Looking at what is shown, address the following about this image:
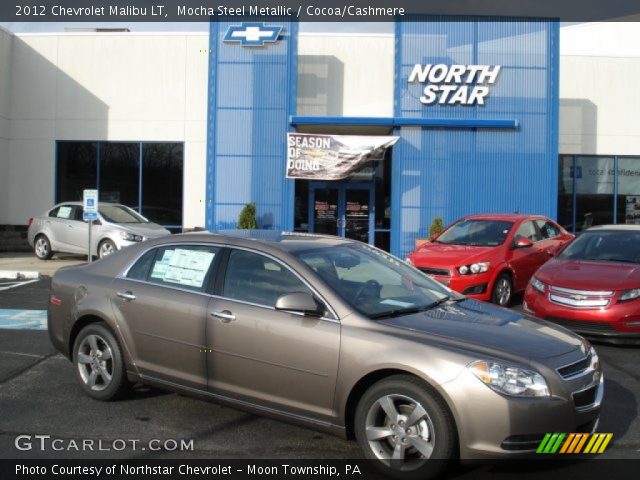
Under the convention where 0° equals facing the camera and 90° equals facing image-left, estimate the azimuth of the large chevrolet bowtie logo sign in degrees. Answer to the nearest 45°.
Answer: approximately 0°

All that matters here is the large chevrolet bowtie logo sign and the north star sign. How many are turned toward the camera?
2

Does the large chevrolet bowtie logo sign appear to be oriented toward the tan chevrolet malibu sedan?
yes

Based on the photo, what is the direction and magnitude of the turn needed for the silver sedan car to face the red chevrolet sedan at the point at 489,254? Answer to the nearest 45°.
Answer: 0° — it already faces it

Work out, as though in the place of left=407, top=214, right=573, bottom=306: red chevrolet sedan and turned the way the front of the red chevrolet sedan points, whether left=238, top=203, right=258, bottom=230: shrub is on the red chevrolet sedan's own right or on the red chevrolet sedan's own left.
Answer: on the red chevrolet sedan's own right

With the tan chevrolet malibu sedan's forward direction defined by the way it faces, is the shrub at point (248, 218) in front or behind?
behind

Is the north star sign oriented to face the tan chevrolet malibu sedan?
yes

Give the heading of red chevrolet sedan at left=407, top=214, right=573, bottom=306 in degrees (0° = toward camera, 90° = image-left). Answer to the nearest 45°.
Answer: approximately 45°

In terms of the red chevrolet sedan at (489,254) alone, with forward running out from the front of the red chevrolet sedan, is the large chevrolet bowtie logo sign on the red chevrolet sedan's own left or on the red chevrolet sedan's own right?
on the red chevrolet sedan's own right

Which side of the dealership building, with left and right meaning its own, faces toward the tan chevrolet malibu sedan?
front

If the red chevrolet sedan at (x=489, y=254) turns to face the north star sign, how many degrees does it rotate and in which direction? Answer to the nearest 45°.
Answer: approximately 135° to its right

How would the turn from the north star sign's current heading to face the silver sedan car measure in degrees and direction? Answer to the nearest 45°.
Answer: approximately 90° to its right
